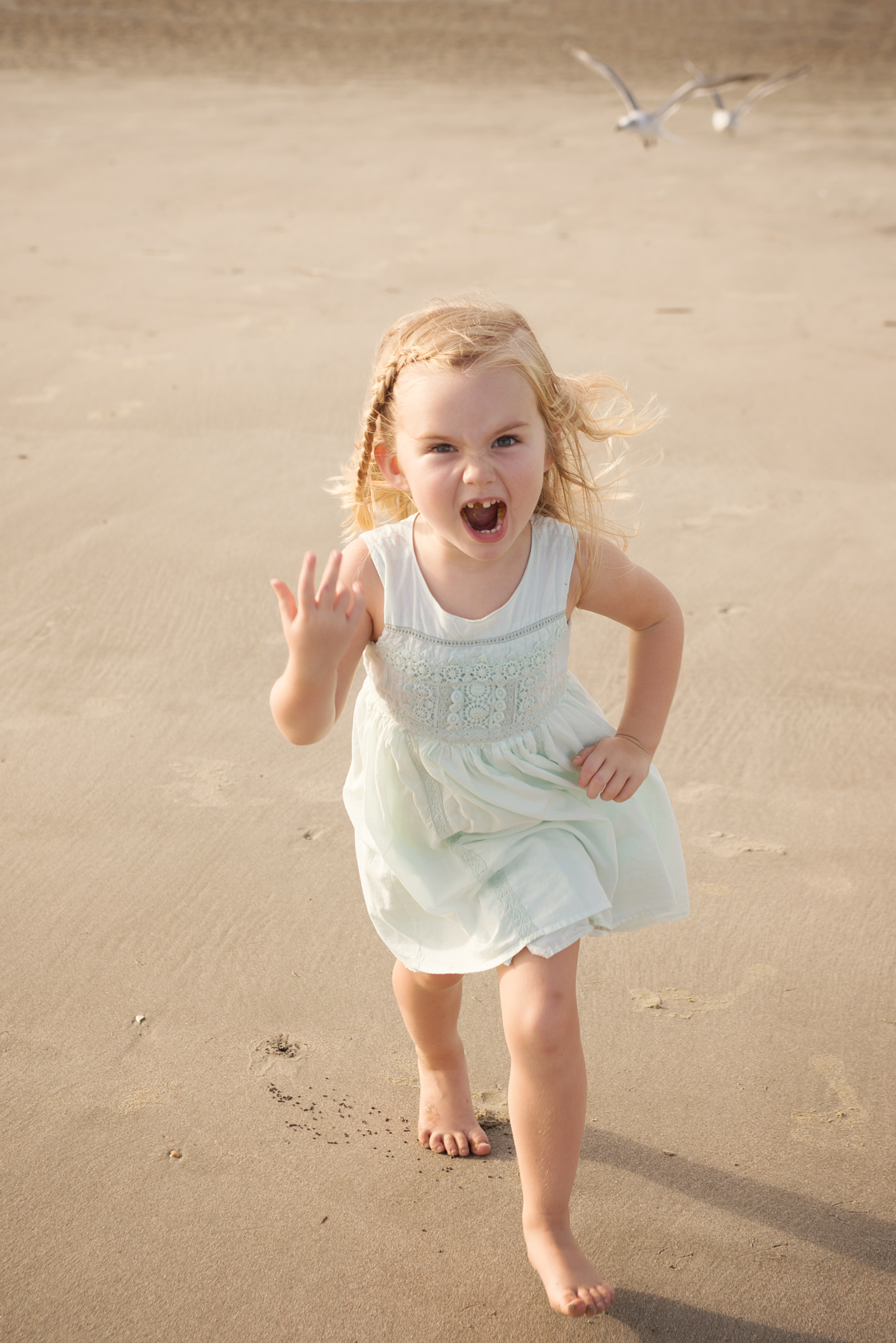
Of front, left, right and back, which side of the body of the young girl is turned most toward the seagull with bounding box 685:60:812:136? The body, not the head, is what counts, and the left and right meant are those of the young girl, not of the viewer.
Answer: back

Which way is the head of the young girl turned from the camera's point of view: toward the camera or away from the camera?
toward the camera

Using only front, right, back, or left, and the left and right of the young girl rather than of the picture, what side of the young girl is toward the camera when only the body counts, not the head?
front
